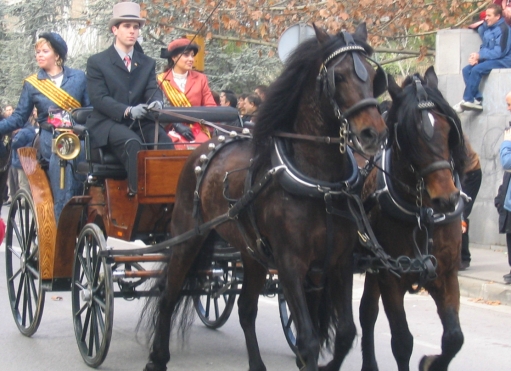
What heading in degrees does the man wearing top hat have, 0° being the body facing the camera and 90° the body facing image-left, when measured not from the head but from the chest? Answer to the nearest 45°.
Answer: approximately 315°

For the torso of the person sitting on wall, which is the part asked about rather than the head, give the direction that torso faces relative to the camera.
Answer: to the viewer's left

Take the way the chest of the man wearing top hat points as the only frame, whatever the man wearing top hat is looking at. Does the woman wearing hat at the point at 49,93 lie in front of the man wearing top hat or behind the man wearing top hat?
behind

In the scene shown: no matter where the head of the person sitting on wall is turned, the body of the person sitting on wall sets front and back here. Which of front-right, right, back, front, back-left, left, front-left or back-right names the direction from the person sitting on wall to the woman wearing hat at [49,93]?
front-left

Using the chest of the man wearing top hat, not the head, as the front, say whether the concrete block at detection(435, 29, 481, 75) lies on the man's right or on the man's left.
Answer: on the man's left

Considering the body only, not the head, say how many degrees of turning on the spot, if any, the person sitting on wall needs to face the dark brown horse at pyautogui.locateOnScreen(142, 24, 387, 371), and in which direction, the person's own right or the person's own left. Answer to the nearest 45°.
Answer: approximately 90° to the person's own left

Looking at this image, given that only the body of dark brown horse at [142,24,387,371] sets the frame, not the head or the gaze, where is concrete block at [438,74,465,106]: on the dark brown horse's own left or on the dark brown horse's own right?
on the dark brown horse's own left

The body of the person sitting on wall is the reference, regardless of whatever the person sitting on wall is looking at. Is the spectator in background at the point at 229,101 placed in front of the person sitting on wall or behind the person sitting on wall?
in front

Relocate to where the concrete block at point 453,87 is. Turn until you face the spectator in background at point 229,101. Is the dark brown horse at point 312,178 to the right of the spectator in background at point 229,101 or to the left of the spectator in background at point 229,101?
left

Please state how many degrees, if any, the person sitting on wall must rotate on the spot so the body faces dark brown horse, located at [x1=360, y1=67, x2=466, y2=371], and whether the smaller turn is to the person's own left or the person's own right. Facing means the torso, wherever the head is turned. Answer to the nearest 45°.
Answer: approximately 90° to the person's own left
